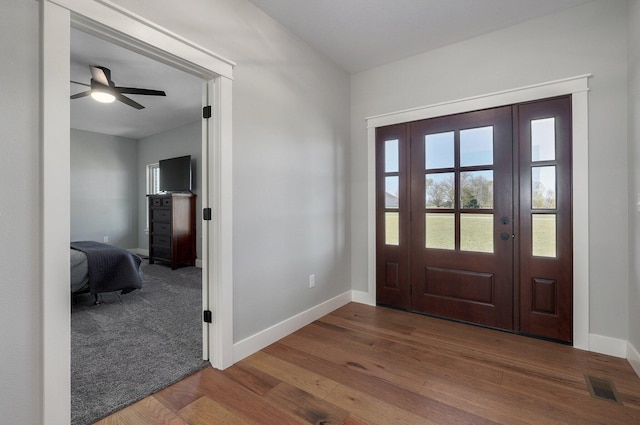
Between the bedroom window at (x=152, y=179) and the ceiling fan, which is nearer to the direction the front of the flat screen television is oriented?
the ceiling fan

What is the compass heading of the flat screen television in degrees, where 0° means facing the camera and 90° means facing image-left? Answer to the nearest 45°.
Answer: approximately 45°

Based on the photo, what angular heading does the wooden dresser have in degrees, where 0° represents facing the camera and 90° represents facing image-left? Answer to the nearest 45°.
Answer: approximately 45°

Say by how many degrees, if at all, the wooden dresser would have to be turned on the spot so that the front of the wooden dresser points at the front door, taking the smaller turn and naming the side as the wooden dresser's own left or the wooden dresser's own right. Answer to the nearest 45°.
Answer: approximately 90° to the wooden dresser's own left

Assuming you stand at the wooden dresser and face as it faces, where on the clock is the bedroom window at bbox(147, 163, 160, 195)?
The bedroom window is roughly at 4 o'clock from the wooden dresser.
